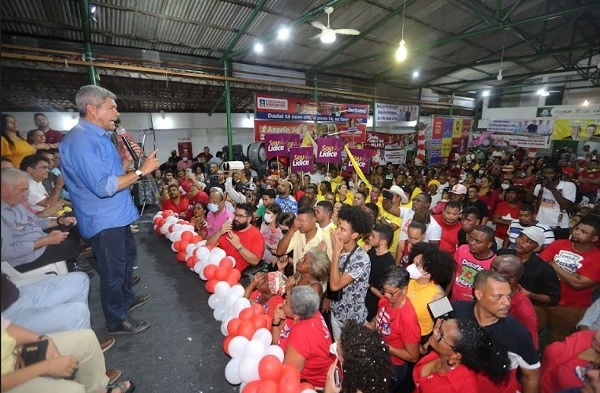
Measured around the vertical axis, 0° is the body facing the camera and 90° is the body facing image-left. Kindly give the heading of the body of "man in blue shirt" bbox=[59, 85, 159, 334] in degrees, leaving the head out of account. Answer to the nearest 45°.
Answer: approximately 270°

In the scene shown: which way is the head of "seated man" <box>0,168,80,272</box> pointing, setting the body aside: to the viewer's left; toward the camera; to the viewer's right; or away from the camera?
to the viewer's right

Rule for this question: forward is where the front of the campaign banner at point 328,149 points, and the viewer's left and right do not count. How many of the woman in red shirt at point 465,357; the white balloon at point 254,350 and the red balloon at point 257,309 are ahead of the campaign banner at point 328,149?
3

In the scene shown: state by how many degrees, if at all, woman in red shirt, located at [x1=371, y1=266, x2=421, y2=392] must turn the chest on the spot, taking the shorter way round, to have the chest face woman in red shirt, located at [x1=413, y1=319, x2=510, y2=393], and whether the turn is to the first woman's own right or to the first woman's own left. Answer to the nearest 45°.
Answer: approximately 90° to the first woman's own left

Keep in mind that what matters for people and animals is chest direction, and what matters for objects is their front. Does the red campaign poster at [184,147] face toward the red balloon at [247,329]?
yes

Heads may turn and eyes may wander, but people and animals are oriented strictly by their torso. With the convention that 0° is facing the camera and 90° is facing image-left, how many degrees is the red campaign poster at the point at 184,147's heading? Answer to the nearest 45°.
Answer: approximately 0°

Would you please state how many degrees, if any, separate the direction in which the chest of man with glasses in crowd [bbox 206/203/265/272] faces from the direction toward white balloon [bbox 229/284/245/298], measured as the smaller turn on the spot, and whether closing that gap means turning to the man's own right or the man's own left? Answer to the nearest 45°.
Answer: approximately 45° to the man's own left

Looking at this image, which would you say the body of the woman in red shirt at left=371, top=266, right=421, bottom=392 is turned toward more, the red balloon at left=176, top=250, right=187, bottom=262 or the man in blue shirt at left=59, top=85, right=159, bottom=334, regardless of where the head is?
the man in blue shirt

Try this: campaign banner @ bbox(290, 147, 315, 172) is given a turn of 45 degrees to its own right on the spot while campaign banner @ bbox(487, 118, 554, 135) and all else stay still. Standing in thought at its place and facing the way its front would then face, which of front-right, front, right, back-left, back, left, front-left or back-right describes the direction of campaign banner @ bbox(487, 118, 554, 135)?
back

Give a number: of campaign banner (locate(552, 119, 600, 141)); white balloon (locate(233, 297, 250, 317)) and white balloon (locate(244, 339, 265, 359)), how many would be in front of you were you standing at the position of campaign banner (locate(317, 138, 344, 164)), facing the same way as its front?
2

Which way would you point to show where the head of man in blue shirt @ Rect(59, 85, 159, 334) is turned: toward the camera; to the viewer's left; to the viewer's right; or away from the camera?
to the viewer's right

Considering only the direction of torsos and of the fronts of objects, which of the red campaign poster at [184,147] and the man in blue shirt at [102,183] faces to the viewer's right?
the man in blue shirt
